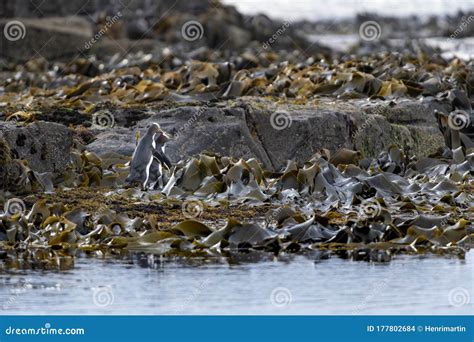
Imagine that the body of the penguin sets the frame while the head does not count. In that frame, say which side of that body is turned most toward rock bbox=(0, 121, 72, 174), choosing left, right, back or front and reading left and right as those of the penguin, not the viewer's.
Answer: back

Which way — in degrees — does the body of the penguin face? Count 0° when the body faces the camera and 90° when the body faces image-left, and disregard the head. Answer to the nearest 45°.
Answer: approximately 270°

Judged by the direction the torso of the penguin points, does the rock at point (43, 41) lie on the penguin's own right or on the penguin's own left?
on the penguin's own left
